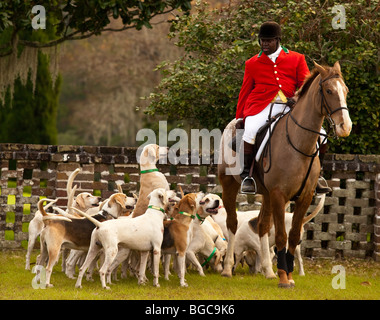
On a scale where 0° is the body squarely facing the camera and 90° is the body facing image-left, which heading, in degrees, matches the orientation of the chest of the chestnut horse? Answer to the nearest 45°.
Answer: approximately 315°

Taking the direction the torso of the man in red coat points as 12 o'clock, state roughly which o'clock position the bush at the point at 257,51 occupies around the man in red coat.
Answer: The bush is roughly at 6 o'clock from the man in red coat.

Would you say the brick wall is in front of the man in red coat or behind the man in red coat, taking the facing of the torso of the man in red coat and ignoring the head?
behind

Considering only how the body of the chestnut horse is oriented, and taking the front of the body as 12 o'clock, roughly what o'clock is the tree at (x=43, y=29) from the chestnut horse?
The tree is roughly at 6 o'clock from the chestnut horse.

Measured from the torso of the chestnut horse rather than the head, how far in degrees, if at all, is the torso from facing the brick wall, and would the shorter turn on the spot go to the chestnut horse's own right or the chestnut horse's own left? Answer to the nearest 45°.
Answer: approximately 180°
